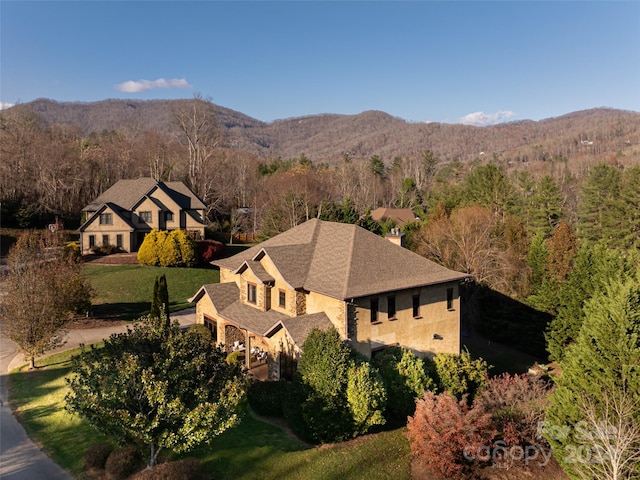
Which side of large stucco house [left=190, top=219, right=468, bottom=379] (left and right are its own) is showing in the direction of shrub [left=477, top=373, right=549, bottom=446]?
left

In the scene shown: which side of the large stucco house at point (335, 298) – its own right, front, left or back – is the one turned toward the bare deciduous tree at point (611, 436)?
left

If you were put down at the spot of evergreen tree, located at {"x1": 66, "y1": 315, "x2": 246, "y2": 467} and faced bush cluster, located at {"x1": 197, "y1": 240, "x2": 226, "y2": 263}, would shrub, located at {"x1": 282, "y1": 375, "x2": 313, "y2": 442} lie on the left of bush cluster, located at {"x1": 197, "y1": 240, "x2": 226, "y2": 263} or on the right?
right

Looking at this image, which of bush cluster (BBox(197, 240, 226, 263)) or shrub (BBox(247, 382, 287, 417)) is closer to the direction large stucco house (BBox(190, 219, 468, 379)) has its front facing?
the shrub

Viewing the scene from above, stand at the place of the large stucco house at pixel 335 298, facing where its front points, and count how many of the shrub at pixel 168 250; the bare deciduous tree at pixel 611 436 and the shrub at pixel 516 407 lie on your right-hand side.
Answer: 1

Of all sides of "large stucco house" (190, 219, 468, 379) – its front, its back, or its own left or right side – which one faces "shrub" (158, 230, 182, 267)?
right

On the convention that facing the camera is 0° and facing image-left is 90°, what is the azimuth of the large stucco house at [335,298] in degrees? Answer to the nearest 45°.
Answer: approximately 45°

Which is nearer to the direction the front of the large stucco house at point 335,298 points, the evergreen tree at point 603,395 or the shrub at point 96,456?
the shrub

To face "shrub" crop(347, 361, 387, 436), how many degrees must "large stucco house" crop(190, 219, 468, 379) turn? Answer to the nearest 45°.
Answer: approximately 45° to its left

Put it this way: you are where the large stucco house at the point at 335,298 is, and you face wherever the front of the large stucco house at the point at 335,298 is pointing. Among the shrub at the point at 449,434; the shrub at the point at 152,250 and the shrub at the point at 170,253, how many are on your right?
2

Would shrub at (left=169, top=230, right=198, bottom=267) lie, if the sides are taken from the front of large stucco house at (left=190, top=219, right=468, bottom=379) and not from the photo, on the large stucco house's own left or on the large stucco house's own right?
on the large stucco house's own right

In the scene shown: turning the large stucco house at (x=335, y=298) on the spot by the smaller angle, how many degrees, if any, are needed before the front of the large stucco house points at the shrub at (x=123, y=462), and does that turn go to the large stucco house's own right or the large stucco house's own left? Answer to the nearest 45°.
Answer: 0° — it already faces it

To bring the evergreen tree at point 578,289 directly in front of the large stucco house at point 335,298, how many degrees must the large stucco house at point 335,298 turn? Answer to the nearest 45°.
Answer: approximately 135° to its left
